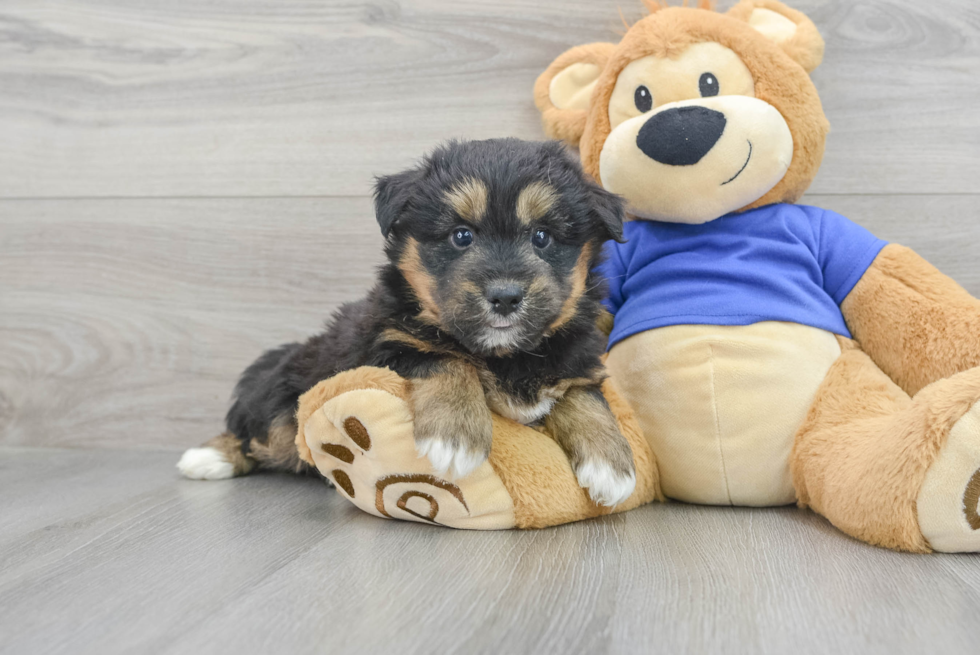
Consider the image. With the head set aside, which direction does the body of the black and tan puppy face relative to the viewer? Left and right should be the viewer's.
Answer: facing the viewer and to the right of the viewer

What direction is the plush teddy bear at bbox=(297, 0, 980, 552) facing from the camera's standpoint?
toward the camera
